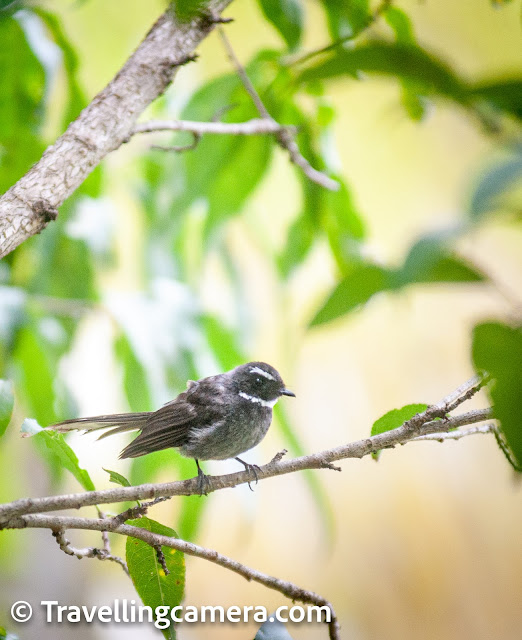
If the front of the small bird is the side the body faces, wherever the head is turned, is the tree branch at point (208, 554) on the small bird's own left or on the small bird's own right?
on the small bird's own right

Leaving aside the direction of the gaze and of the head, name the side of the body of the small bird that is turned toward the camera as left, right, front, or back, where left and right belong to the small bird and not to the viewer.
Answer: right

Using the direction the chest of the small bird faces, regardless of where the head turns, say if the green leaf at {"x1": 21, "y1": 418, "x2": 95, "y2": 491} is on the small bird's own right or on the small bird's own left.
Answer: on the small bird's own right
